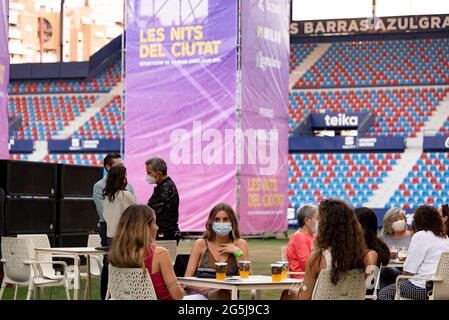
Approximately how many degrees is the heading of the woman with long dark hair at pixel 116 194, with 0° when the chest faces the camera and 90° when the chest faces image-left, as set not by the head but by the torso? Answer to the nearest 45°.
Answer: approximately 225°

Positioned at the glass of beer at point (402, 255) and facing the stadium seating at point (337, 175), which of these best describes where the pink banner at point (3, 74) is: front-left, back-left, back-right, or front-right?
front-left

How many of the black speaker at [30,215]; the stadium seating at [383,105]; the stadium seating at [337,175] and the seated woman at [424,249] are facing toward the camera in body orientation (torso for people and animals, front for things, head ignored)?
3

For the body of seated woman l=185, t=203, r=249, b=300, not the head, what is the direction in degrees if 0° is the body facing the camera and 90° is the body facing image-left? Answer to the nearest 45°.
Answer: approximately 0°

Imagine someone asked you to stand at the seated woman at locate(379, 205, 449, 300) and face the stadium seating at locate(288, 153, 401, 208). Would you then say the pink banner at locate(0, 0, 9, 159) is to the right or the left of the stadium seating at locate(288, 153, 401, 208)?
left

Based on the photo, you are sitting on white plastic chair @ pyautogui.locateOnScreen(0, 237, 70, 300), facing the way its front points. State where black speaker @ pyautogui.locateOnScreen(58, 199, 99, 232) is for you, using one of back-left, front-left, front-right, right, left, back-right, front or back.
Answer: front-left

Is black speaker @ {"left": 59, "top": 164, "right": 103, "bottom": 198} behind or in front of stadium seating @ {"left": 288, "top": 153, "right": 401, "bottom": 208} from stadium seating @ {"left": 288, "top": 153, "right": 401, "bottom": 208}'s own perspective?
in front

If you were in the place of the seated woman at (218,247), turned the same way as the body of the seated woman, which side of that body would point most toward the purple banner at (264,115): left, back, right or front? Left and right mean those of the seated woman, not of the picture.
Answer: back

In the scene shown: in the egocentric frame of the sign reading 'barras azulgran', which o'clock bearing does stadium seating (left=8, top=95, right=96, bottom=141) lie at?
The stadium seating is roughly at 3 o'clock from the sign reading 'barras azulgran'.

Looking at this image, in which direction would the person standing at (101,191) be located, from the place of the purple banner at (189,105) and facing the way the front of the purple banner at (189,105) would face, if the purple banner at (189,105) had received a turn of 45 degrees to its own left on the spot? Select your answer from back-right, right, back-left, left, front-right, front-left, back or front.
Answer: front-right

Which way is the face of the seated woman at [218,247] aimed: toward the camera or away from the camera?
toward the camera

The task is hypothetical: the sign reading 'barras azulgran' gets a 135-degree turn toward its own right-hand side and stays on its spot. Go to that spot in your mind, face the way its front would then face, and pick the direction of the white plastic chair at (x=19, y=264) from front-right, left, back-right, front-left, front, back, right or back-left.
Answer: back-left

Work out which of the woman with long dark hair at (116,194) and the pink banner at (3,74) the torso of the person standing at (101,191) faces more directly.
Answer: the woman with long dark hair

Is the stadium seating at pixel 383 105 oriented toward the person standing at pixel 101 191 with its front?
yes

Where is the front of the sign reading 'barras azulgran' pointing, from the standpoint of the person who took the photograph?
facing the viewer

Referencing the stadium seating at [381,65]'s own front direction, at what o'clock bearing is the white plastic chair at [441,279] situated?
The white plastic chair is roughly at 12 o'clock from the stadium seating.

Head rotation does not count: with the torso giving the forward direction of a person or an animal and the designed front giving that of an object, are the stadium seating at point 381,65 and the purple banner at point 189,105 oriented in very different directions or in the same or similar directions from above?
same or similar directions

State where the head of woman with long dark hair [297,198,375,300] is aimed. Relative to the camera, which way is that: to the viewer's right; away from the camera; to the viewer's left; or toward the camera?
away from the camera

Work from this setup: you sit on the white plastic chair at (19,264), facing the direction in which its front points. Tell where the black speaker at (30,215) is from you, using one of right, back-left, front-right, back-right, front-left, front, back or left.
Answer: front-left
